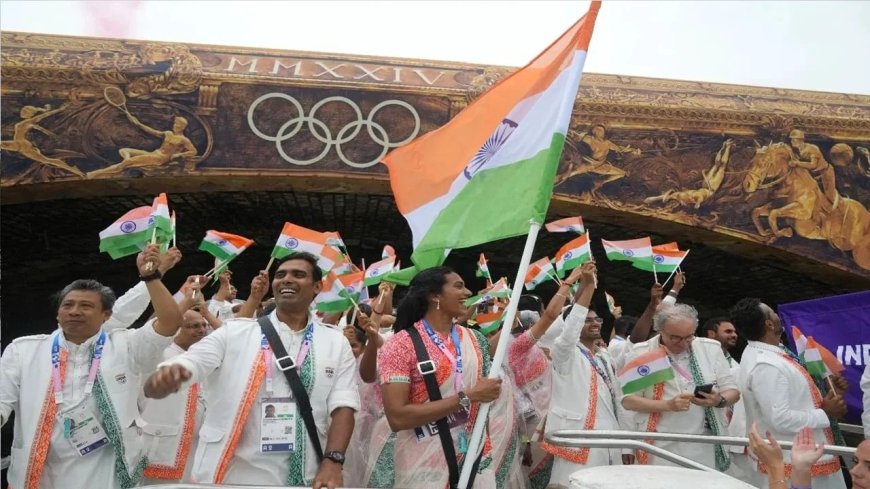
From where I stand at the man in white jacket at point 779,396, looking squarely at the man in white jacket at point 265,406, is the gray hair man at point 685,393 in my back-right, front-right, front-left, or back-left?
front-right

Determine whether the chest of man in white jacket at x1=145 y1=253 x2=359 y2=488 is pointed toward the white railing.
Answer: no

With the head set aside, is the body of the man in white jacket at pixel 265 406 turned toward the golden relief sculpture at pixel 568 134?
no

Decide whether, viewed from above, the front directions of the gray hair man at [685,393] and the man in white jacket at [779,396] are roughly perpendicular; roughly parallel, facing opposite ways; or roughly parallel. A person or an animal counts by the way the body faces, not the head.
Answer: roughly perpendicular

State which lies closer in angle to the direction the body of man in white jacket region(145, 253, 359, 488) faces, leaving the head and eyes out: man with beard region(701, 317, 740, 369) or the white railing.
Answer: the white railing

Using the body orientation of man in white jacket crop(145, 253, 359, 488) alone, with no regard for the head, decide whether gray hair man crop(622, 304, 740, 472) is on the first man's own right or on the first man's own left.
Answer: on the first man's own left

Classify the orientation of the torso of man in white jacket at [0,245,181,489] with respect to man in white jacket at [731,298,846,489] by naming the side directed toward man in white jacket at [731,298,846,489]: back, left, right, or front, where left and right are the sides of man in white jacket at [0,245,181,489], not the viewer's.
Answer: left

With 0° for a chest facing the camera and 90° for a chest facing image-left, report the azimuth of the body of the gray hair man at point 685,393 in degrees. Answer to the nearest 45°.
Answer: approximately 0°

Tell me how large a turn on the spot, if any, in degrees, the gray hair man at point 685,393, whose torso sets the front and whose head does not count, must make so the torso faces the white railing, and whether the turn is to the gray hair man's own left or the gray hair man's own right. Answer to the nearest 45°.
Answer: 0° — they already face it

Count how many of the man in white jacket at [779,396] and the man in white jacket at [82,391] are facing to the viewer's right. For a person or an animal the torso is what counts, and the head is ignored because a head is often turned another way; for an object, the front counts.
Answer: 1

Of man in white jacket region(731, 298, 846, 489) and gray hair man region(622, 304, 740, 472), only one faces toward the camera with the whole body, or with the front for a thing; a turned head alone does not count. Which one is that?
the gray hair man

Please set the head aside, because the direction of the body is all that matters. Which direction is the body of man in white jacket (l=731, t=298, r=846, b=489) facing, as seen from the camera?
to the viewer's right

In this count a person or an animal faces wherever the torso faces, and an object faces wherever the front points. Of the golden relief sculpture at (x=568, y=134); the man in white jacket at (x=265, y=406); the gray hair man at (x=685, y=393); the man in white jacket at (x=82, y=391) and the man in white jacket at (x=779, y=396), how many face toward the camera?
4

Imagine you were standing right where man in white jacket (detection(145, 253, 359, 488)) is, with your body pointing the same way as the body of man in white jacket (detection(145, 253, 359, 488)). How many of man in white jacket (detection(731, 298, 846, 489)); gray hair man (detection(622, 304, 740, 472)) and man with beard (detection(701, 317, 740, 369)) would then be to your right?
0

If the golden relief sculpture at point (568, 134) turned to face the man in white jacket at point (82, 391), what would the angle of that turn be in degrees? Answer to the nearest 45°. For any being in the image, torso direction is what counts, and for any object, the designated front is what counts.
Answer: approximately 45° to its right

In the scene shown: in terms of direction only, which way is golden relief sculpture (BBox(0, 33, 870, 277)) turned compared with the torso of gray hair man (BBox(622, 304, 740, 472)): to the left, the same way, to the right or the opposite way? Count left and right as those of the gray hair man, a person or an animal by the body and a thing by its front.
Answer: the same way

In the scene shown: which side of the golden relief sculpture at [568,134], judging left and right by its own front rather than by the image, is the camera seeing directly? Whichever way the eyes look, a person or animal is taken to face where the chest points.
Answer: front

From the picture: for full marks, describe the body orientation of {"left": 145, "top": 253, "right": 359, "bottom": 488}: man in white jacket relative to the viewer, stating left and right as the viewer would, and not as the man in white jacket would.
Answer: facing the viewer
